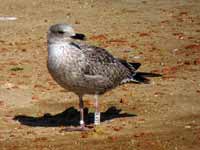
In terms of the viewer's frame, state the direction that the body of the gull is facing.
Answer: to the viewer's left
